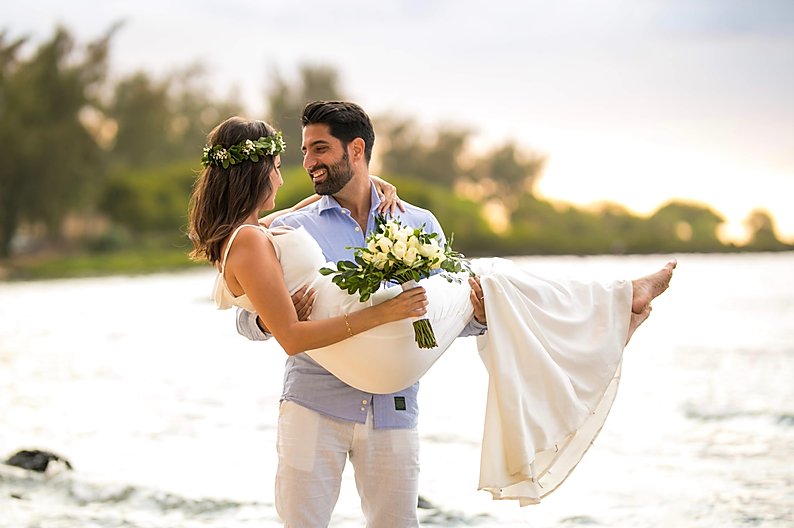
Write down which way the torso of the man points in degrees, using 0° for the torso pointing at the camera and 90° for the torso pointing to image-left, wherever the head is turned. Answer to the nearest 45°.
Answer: approximately 0°

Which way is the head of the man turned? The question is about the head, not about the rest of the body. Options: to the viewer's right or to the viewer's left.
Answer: to the viewer's left

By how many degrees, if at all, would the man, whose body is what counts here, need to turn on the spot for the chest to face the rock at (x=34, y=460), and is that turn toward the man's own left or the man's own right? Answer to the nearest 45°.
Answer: approximately 135° to the man's own right
